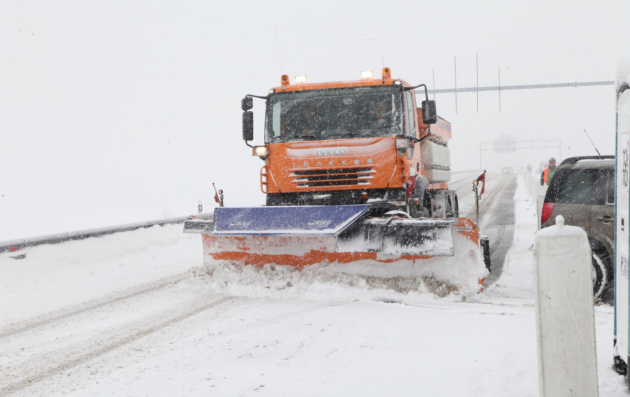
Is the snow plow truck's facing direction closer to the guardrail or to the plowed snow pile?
the plowed snow pile

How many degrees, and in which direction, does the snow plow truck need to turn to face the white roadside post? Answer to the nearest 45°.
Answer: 0° — it already faces it

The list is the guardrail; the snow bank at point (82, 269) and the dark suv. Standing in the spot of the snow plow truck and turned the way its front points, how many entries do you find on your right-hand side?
2

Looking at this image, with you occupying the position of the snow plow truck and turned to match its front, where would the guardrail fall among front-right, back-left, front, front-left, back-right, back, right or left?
right

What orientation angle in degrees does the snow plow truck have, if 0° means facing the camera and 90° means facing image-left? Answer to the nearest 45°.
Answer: approximately 0°

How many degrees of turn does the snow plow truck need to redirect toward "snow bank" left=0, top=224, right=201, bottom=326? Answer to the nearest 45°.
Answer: approximately 90° to its right
